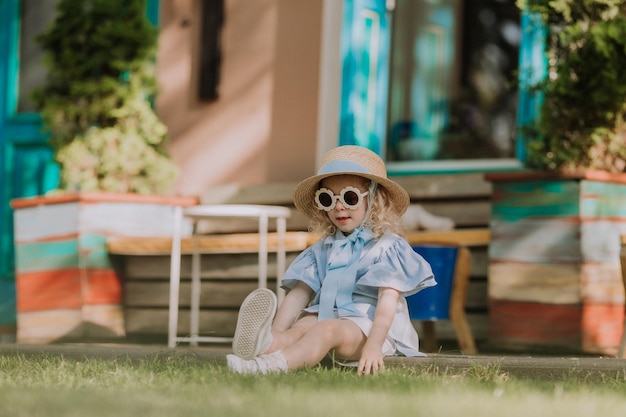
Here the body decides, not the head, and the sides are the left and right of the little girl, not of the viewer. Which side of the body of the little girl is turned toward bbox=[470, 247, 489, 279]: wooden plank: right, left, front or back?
back

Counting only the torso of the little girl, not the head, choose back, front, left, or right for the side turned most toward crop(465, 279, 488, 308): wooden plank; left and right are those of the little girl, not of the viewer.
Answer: back

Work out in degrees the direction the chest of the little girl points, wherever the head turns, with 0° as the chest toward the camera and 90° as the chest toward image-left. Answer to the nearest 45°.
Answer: approximately 45°

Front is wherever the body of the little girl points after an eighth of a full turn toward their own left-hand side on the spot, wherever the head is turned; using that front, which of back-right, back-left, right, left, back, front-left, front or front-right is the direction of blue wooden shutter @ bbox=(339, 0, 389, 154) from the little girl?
back

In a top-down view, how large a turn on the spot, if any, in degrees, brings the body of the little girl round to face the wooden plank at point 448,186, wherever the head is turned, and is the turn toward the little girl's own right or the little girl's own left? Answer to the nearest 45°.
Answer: approximately 135° to the little girl's own right

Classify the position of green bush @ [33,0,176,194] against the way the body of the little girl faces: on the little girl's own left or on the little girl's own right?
on the little girl's own right

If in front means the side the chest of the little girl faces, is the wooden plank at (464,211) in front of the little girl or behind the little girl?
behind

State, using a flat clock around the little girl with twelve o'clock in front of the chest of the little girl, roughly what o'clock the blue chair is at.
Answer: The blue chair is roughly at 5 o'clock from the little girl.

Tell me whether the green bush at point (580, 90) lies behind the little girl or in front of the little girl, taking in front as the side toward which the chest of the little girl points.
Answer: behind
